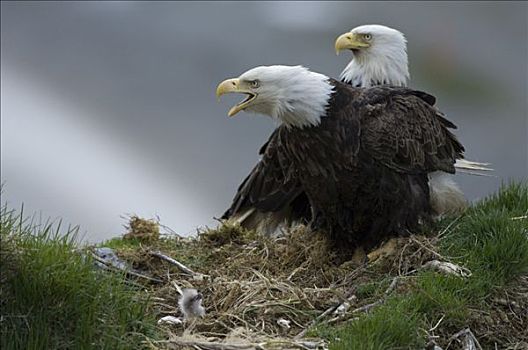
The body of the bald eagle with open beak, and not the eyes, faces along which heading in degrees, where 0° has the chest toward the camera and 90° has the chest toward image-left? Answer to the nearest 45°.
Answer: approximately 45°

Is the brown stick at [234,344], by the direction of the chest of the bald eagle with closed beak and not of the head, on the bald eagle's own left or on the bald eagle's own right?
on the bald eagle's own left

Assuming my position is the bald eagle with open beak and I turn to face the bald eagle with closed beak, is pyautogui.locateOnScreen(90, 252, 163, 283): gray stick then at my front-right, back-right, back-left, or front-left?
back-left

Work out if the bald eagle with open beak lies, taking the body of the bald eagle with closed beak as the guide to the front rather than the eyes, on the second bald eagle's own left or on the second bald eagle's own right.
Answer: on the second bald eagle's own left

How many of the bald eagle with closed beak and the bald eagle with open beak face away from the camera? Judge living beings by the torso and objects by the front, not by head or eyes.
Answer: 0

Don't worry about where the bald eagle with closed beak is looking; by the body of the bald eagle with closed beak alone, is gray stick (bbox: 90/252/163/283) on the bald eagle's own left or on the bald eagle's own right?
on the bald eagle's own left

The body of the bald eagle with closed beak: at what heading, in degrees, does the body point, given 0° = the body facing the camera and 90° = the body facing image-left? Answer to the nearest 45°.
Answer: approximately 90°

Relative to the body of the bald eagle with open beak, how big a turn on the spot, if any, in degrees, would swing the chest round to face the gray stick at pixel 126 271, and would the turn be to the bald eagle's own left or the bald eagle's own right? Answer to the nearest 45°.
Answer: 0° — it already faces it

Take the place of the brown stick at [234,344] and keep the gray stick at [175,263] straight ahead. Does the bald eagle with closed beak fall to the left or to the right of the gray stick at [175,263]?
right

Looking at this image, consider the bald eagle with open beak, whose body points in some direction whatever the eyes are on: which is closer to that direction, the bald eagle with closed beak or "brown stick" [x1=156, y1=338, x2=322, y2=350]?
the brown stick

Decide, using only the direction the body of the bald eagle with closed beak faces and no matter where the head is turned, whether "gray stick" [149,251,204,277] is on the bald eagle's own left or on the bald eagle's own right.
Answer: on the bald eagle's own left
